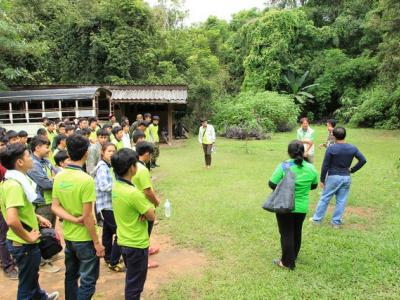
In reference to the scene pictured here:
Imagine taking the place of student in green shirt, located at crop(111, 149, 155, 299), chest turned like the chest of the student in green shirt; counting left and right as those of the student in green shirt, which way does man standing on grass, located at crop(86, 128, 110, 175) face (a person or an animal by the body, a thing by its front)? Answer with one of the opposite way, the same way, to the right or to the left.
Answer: to the right

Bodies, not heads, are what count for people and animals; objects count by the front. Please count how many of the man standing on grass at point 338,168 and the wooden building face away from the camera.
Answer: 1

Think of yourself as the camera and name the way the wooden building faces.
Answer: facing the viewer

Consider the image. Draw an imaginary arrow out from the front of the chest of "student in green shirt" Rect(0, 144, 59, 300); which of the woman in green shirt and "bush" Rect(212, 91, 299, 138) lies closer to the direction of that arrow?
the woman in green shirt

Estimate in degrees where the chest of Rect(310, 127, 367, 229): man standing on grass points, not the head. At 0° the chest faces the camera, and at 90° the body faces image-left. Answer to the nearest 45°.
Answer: approximately 180°

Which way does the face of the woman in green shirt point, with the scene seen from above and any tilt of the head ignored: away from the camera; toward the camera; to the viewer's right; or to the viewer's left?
away from the camera

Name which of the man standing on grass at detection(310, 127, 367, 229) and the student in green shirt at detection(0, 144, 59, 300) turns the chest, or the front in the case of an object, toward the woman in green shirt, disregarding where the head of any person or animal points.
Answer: the student in green shirt

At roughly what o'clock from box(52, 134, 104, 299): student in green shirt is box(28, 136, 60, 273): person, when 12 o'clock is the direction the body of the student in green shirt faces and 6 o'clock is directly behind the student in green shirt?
The person is roughly at 10 o'clock from the student in green shirt.

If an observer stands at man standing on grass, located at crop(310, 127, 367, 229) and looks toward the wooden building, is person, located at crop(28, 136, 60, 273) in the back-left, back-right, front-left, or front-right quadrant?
front-left

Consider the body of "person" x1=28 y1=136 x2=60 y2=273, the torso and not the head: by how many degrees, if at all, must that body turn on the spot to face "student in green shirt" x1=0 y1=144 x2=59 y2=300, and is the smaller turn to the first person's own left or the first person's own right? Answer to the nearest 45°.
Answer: approximately 90° to the first person's own right

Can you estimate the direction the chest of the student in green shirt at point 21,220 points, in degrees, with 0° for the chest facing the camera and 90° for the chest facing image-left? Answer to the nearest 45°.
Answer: approximately 270°

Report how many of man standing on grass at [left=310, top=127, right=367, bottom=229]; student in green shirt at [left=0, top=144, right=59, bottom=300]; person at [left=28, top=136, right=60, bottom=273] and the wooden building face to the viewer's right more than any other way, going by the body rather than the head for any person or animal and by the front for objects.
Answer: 2

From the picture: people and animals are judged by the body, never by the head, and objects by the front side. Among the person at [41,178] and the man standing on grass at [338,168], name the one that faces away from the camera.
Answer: the man standing on grass at [338,168]

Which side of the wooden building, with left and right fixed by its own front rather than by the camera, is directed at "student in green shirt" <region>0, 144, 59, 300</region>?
front
